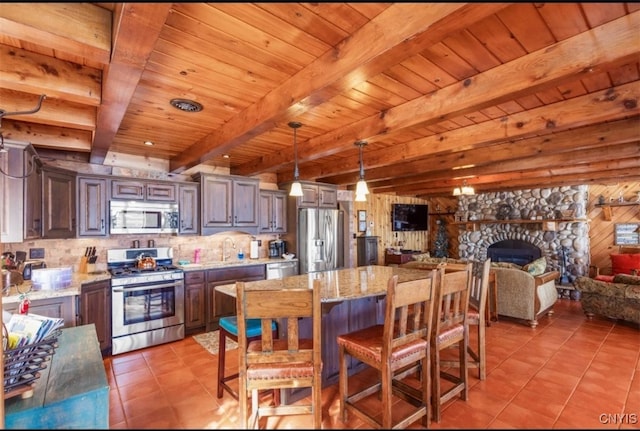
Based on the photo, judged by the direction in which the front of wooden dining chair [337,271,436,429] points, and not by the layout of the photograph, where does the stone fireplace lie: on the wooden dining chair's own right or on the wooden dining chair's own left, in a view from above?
on the wooden dining chair's own right

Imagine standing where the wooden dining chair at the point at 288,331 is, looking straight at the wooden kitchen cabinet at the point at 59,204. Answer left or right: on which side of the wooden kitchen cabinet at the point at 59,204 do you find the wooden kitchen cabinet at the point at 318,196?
right

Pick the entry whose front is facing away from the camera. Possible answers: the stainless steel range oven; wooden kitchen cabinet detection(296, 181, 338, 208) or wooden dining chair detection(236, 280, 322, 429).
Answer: the wooden dining chair

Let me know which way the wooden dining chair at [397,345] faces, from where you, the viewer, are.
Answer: facing away from the viewer and to the left of the viewer

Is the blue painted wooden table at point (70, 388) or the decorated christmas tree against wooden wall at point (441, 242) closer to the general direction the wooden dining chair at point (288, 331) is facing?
the decorated christmas tree against wooden wall

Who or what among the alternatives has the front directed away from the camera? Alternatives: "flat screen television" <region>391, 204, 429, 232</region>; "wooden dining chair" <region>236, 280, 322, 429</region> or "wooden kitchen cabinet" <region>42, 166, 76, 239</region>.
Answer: the wooden dining chair

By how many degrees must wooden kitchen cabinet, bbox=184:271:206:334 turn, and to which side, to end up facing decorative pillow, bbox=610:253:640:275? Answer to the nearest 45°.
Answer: approximately 45° to its left

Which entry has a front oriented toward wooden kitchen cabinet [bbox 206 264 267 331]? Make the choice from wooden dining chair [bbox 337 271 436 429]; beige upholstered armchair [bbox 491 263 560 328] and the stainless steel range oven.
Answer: the wooden dining chair

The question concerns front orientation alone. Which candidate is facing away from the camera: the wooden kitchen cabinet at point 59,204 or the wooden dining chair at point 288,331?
the wooden dining chair

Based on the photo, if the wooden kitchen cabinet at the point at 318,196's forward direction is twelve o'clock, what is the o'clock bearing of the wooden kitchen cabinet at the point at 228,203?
the wooden kitchen cabinet at the point at 228,203 is roughly at 2 o'clock from the wooden kitchen cabinet at the point at 318,196.

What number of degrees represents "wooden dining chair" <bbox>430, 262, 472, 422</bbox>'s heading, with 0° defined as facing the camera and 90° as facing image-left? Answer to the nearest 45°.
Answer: approximately 135°
